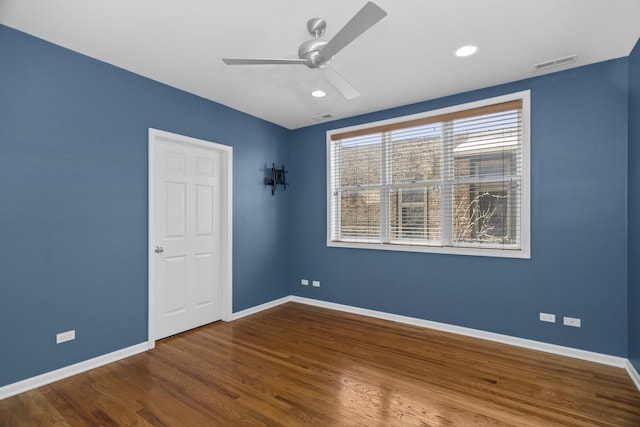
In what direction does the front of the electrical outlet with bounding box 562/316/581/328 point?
toward the camera

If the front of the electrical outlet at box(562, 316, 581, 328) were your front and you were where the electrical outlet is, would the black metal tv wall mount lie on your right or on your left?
on your right

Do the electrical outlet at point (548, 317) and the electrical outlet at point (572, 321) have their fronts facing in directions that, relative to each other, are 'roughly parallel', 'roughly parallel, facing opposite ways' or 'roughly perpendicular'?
roughly parallel

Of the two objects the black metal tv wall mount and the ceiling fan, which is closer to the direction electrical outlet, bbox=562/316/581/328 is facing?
the ceiling fan

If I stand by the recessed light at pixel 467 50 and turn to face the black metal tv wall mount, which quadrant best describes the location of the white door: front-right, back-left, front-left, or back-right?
front-left

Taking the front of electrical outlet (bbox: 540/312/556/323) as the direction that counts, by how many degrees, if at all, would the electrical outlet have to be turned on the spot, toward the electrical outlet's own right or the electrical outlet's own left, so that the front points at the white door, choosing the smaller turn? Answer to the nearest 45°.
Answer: approximately 45° to the electrical outlet's own right

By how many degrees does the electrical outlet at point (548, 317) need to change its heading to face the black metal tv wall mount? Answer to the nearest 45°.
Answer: approximately 90° to its right

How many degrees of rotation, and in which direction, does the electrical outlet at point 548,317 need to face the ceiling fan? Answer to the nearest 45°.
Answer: approximately 45° to its right

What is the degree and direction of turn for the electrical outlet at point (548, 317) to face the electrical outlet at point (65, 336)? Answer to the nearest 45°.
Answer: approximately 45° to its right

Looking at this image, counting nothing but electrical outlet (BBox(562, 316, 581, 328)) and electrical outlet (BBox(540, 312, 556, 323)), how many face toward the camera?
2

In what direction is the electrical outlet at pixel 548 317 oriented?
toward the camera

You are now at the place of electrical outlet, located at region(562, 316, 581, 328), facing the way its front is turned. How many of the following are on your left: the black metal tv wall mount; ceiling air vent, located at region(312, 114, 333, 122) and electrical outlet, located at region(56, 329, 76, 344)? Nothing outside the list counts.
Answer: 0

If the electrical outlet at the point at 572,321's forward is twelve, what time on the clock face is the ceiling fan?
The ceiling fan is roughly at 1 o'clock from the electrical outlet.
